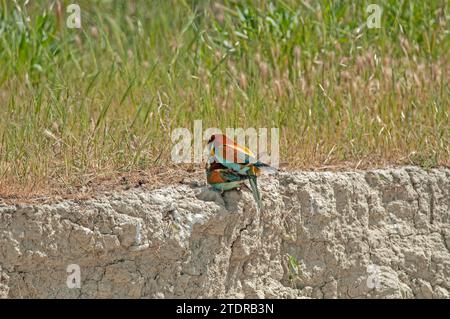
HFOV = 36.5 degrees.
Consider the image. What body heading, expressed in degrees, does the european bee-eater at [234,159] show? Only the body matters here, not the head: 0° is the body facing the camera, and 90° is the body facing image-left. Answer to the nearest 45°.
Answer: approximately 90°
